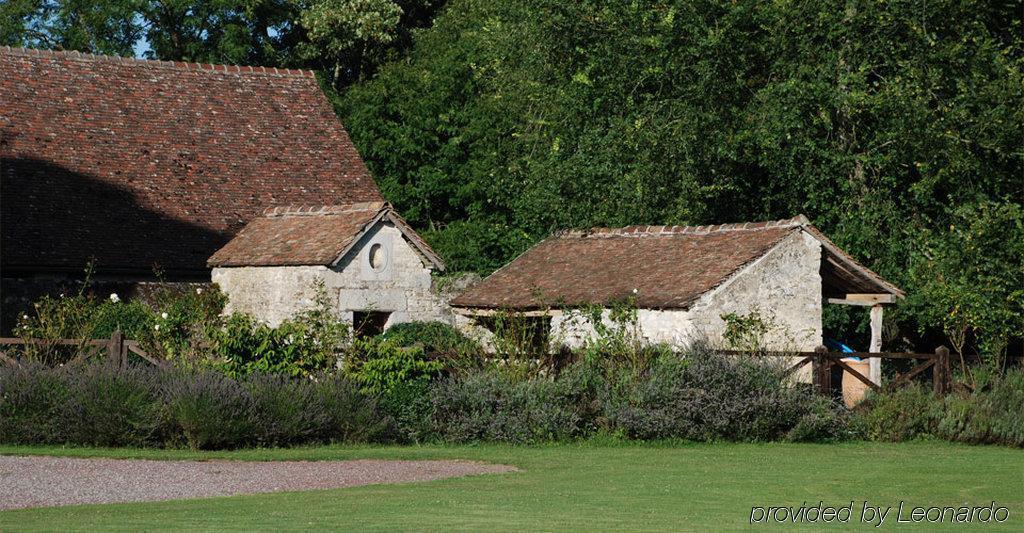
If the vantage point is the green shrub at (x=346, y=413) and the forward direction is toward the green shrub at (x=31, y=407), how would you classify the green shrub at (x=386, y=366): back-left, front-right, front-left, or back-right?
back-right

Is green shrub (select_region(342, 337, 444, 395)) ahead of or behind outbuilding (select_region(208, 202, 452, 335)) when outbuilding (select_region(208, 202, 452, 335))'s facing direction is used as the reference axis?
ahead

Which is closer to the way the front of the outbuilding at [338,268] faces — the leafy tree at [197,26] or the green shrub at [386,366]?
the green shrub

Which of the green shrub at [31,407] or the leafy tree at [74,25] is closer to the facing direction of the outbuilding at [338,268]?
the green shrub

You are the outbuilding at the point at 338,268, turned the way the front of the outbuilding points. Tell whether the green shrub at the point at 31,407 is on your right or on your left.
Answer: on your right

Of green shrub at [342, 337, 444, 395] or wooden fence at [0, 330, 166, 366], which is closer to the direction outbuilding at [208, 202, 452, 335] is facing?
the green shrub

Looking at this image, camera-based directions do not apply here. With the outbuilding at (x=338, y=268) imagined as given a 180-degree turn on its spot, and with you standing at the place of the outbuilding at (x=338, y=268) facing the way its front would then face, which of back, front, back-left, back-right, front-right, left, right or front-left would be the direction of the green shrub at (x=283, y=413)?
back-left

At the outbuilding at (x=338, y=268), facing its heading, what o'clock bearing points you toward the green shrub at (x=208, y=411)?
The green shrub is roughly at 2 o'clock from the outbuilding.

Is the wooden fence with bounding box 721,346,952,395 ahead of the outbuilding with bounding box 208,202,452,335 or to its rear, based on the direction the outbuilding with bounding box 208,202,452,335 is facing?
ahead

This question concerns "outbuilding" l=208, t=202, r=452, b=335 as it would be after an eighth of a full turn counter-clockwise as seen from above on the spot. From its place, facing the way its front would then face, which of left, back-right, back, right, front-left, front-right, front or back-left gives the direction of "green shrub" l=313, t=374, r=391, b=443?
right

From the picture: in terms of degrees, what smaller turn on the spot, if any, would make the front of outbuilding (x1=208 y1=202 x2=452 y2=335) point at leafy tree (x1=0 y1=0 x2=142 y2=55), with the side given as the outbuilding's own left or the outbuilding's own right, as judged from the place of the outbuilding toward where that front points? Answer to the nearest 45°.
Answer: approximately 180°

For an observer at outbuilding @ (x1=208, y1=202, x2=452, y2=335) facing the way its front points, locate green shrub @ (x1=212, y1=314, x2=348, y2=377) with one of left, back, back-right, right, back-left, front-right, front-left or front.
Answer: front-right

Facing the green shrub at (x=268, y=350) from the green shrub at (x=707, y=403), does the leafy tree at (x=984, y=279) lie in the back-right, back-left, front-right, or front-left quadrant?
back-right

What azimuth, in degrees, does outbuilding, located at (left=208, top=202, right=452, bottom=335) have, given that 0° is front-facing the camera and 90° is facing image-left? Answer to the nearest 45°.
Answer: approximately 315°
